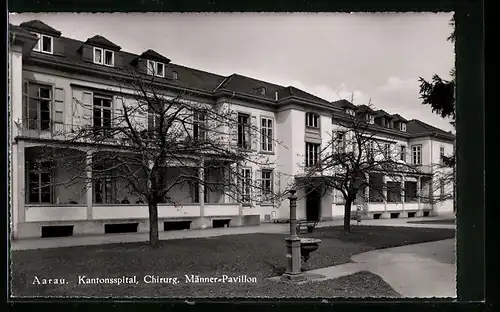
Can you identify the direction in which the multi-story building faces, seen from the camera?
facing the viewer and to the right of the viewer
